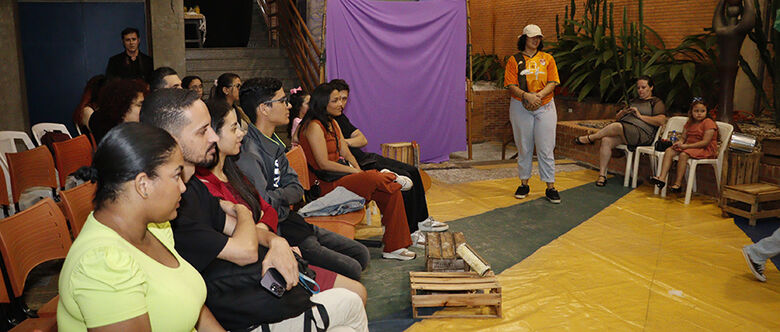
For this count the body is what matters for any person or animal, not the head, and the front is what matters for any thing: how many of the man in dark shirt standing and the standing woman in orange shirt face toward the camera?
2

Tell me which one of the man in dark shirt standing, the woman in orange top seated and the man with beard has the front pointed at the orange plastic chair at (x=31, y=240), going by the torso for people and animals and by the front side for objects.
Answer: the man in dark shirt standing

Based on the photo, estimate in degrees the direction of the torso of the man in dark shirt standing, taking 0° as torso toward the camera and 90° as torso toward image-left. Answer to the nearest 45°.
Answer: approximately 0°

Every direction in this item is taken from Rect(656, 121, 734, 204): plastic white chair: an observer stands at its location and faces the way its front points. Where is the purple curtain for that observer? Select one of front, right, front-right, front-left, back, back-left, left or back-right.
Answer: front-right

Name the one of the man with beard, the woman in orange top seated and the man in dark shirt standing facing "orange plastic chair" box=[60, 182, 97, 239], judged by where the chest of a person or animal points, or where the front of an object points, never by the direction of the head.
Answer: the man in dark shirt standing

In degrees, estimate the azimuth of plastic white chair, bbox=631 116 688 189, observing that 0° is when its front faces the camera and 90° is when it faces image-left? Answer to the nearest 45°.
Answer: approximately 45°

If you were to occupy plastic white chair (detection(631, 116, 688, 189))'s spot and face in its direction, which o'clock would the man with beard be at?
The man with beard is roughly at 11 o'clock from the plastic white chair.

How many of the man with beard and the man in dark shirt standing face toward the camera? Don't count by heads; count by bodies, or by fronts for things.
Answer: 1

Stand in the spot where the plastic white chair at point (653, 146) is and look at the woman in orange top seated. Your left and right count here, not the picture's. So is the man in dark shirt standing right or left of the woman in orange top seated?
right

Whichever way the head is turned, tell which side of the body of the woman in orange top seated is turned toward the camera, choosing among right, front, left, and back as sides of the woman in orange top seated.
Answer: right

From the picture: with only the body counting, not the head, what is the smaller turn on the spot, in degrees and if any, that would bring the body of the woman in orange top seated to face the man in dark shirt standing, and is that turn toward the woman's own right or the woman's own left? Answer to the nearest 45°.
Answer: approximately 135° to the woman's own left

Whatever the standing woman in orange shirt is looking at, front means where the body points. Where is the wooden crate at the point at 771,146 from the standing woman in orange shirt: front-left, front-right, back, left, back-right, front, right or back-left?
left

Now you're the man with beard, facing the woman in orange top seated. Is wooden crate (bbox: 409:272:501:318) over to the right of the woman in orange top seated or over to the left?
right
